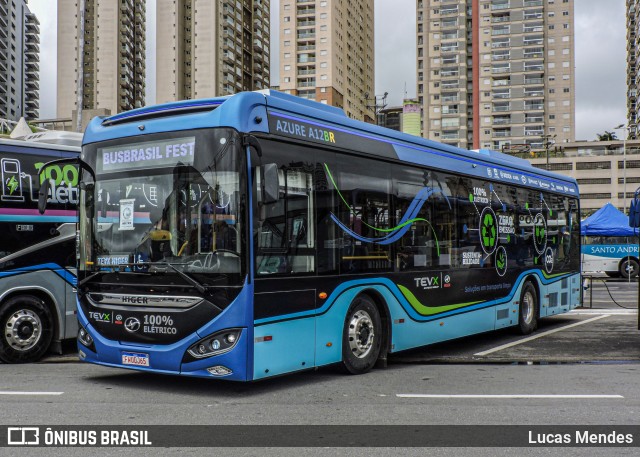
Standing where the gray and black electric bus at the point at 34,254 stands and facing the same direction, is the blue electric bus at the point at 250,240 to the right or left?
on its left

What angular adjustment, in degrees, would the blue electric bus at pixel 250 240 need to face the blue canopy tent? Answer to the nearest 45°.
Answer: approximately 180°

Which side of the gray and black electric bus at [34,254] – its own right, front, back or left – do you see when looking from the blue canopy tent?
back

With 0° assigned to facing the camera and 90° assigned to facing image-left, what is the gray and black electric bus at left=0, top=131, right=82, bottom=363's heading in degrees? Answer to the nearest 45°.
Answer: approximately 45°

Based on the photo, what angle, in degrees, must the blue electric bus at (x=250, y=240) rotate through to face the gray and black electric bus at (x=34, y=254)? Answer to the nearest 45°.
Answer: approximately 90° to its right

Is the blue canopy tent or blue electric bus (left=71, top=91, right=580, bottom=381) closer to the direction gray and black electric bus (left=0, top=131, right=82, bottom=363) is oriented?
the blue electric bus
